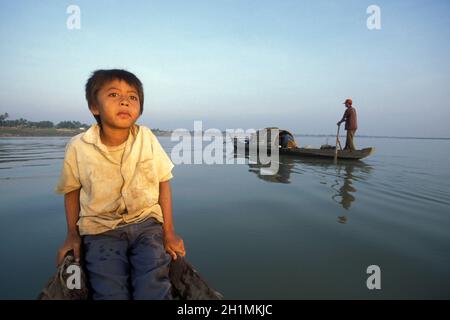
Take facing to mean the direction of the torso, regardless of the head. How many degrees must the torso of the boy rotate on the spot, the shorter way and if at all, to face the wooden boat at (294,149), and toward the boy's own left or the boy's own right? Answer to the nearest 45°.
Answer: approximately 135° to the boy's own left

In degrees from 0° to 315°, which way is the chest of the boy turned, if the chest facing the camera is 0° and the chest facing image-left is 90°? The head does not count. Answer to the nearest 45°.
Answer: approximately 0°

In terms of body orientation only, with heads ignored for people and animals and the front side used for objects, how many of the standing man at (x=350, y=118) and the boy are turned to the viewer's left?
1

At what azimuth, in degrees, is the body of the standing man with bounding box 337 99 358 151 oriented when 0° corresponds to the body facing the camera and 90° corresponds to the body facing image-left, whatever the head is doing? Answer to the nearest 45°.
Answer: approximately 90°

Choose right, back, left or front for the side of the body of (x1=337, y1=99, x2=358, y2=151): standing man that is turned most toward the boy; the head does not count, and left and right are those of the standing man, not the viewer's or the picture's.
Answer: left
